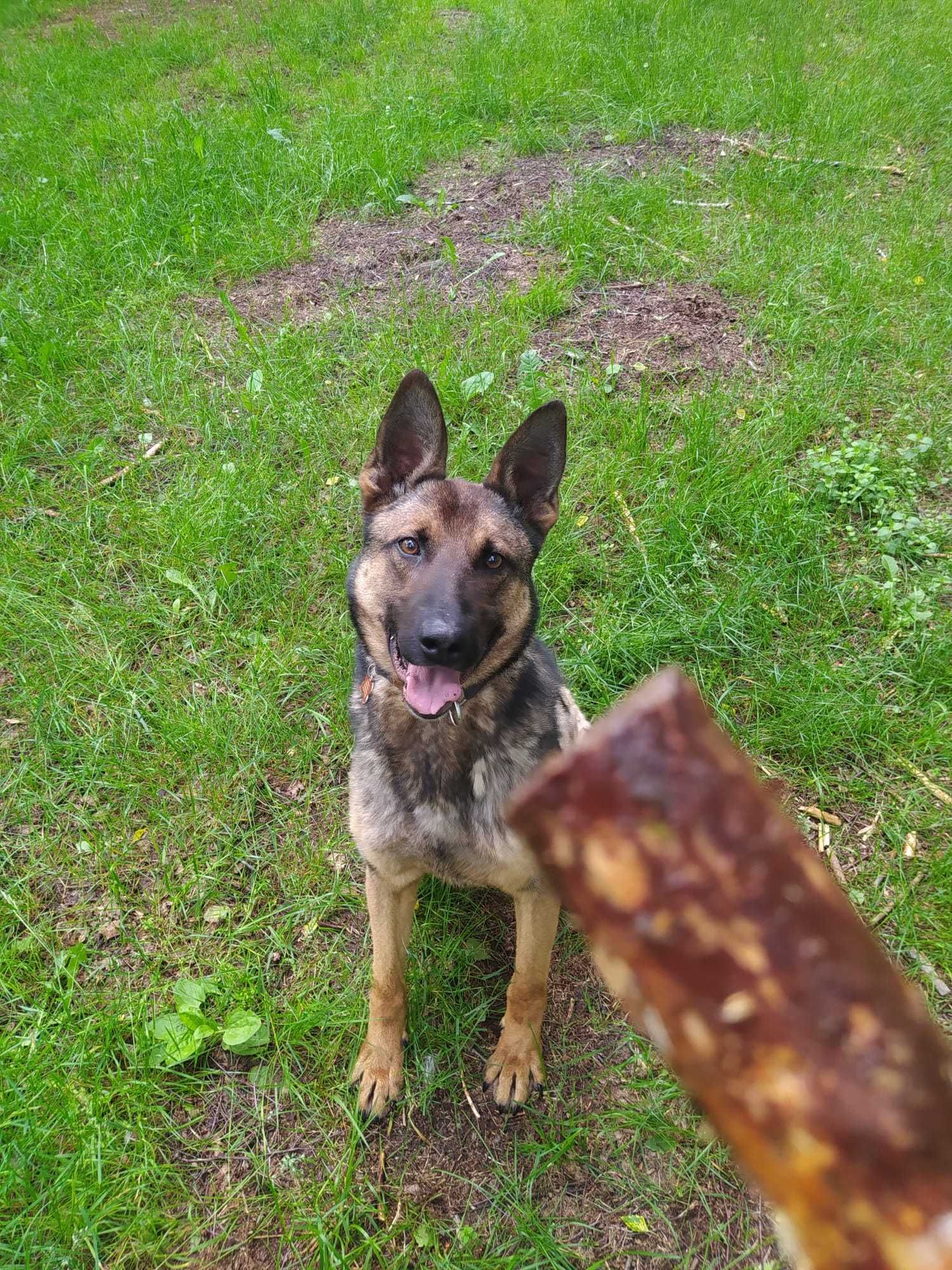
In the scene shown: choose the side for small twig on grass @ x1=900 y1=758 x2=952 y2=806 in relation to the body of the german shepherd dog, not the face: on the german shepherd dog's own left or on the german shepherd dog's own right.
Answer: on the german shepherd dog's own left

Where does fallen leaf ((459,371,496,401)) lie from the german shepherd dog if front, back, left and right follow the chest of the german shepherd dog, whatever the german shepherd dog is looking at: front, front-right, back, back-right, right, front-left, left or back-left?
back

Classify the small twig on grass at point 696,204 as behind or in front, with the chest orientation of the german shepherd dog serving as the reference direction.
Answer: behind

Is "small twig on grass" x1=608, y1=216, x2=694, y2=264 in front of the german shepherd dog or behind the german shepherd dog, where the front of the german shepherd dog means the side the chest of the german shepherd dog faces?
behind

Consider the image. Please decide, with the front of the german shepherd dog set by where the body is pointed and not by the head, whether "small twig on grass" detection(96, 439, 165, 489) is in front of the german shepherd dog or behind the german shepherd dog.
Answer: behind

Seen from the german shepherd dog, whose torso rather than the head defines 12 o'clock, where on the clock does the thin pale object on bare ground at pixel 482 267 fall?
The thin pale object on bare ground is roughly at 6 o'clock from the german shepherd dog.

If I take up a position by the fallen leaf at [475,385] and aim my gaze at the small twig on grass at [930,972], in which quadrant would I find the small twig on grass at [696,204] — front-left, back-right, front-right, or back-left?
back-left

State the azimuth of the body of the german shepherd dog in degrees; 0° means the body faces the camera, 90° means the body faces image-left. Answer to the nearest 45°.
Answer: approximately 0°
